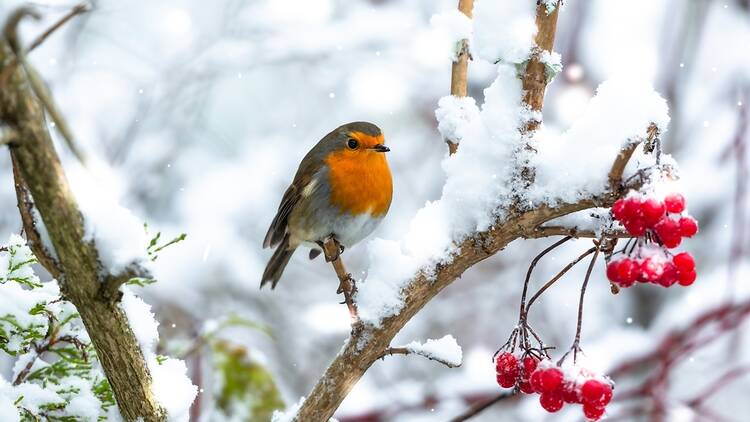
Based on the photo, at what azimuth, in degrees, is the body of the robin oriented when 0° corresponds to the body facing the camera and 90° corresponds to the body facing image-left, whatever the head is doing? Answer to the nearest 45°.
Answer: approximately 315°

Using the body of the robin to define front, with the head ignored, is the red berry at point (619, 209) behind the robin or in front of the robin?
in front
